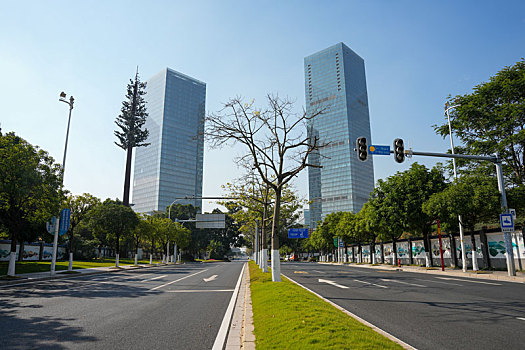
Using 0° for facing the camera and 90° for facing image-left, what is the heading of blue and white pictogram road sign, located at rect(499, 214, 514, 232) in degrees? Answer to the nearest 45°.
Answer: approximately 0°

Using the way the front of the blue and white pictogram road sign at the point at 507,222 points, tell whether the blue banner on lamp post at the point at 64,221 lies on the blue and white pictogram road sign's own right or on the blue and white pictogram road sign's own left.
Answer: on the blue and white pictogram road sign's own right

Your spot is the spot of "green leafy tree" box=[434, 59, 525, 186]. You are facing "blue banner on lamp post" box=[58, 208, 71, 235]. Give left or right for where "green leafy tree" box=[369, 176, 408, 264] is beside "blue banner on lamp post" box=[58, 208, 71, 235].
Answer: right

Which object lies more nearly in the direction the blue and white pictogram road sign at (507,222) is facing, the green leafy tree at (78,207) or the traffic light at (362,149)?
the traffic light

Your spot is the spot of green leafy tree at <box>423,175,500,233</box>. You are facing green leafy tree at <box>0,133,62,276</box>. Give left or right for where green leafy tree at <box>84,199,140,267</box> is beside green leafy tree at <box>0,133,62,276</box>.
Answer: right

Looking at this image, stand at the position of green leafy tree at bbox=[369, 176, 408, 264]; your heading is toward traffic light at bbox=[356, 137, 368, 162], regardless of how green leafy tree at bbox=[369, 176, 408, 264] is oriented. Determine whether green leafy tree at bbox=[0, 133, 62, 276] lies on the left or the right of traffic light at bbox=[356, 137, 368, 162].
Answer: right

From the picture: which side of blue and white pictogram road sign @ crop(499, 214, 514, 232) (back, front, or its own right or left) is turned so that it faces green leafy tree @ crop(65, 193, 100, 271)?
right

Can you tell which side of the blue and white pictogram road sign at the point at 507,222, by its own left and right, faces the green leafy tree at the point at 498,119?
back

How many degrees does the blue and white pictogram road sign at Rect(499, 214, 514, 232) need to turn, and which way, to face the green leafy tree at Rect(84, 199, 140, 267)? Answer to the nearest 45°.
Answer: approximately 90° to its right
